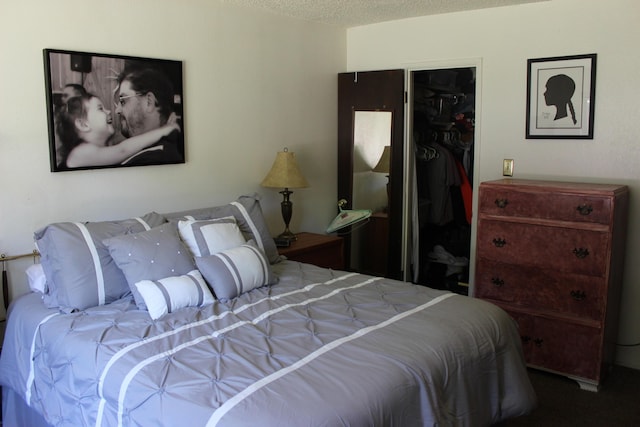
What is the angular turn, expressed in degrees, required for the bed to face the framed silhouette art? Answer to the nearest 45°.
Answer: approximately 90° to its left

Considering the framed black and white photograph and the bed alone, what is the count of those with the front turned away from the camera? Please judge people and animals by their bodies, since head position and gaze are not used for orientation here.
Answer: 0

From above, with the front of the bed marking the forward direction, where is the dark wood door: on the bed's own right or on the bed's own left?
on the bed's own left

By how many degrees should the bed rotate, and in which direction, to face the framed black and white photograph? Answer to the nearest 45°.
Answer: approximately 180°

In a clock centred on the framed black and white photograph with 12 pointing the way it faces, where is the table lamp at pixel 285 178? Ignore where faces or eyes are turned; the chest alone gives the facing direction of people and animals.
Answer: The table lamp is roughly at 10 o'clock from the framed black and white photograph.

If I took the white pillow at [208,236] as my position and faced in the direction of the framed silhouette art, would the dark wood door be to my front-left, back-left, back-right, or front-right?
front-left

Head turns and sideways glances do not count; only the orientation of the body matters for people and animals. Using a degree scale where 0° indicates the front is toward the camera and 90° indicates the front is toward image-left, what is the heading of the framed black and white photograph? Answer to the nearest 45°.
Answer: approximately 315°

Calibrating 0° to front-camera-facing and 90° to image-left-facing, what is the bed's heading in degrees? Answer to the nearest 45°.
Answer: approximately 315°

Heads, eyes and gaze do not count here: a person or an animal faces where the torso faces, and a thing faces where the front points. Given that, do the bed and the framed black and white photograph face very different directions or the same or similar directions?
same or similar directions
